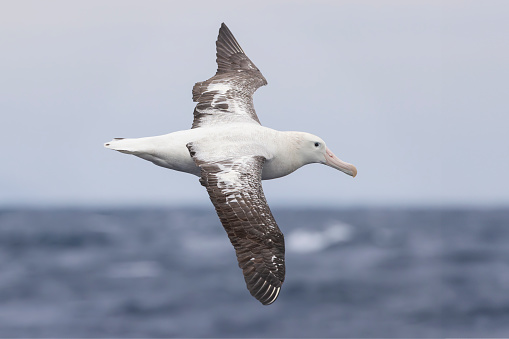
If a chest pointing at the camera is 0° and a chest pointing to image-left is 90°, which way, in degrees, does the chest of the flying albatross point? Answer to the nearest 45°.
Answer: approximately 270°
